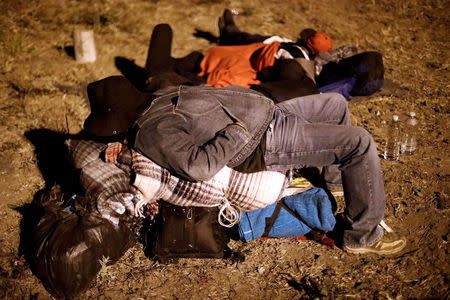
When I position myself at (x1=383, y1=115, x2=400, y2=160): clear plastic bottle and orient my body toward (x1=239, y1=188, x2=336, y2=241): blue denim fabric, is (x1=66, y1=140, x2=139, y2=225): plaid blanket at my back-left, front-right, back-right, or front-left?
front-right

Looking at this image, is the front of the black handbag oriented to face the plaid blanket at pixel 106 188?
no

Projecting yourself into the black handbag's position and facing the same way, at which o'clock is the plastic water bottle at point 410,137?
The plastic water bottle is roughly at 8 o'clock from the black handbag.

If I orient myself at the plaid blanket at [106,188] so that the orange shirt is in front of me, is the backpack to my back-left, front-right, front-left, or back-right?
front-right

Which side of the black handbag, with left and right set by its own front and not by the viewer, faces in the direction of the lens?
front

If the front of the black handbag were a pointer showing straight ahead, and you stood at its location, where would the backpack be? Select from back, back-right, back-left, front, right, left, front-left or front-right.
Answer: back-left

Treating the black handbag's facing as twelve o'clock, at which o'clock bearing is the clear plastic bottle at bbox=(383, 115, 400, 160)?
The clear plastic bottle is roughly at 8 o'clock from the black handbag.

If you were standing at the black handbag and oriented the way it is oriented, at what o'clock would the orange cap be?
The orange cap is roughly at 7 o'clock from the black handbag.

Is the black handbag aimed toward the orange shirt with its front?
no

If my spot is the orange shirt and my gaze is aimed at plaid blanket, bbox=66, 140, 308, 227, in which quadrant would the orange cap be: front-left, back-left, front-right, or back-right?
back-left
